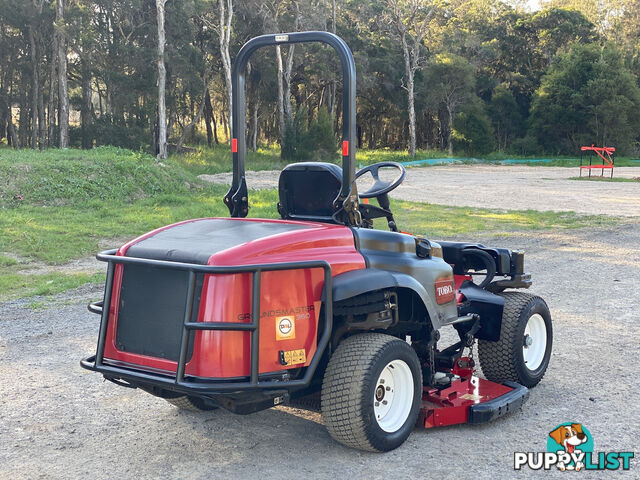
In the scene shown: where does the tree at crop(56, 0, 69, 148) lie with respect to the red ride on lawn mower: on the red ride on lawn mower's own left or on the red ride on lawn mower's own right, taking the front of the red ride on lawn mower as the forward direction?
on the red ride on lawn mower's own left

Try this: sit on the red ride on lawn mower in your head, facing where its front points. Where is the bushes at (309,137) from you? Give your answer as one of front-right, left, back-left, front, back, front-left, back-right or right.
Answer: front-left

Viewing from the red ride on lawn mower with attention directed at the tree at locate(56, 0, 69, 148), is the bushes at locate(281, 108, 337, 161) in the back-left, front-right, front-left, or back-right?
front-right

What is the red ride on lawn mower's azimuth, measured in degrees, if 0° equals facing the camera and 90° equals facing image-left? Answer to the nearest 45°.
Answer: approximately 225°
